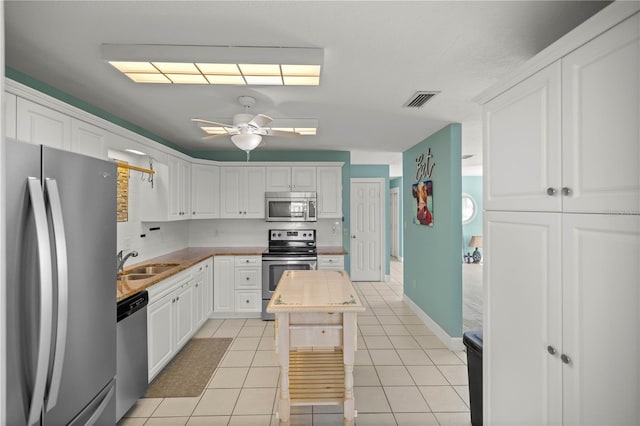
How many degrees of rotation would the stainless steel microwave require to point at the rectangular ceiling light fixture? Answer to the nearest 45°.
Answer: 0° — it already faces it

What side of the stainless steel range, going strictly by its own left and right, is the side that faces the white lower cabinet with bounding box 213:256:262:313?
right

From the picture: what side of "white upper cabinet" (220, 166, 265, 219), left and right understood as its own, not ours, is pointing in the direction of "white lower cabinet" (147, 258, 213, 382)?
front

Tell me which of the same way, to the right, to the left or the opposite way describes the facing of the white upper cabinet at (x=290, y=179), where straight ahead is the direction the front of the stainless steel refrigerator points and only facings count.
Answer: to the right

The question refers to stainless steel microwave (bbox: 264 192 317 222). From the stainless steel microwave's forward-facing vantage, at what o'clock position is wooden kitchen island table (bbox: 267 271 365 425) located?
The wooden kitchen island table is roughly at 12 o'clock from the stainless steel microwave.

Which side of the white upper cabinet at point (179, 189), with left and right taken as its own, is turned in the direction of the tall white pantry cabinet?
front

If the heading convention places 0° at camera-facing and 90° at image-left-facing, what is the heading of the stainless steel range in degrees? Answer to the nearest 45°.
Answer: approximately 0°

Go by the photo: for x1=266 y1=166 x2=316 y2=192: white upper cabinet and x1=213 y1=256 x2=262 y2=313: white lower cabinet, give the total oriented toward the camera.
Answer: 2
